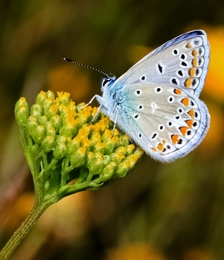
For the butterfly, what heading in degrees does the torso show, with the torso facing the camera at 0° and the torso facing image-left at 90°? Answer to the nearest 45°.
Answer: approximately 90°
